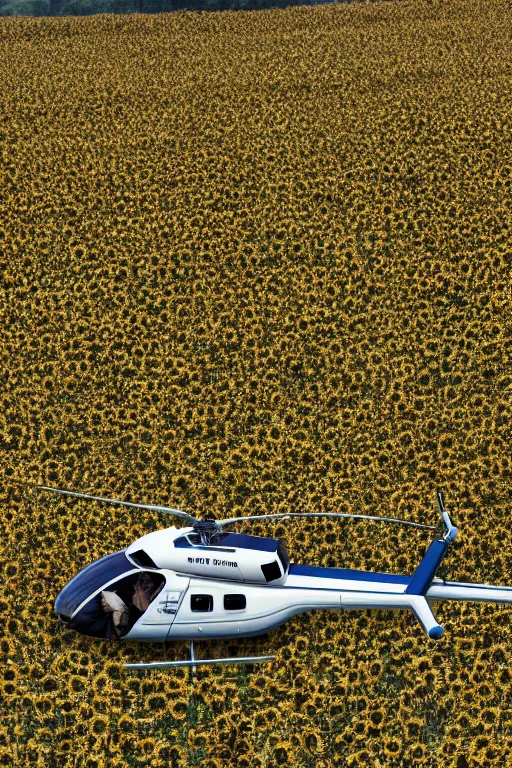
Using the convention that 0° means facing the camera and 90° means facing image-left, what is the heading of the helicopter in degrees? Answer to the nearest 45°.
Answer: approximately 90°
